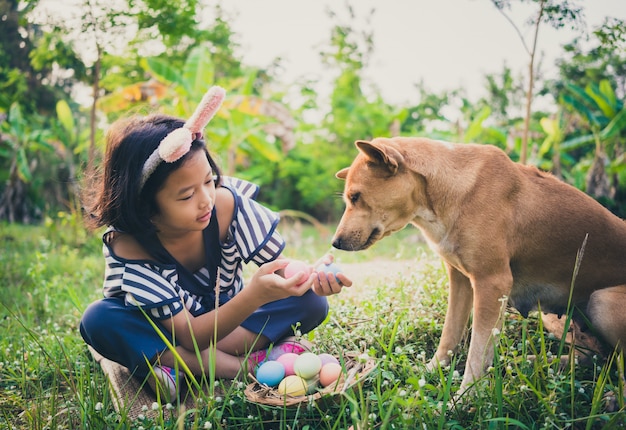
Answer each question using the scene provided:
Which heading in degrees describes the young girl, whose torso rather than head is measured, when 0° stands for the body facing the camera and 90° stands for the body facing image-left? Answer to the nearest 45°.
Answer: approximately 315°

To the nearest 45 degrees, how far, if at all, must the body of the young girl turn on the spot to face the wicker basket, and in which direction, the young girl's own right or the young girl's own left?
0° — they already face it

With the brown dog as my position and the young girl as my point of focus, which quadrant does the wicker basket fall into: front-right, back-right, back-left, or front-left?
front-left

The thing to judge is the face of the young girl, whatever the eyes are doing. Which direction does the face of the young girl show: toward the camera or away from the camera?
toward the camera
